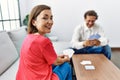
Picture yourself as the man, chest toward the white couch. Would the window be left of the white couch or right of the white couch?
right

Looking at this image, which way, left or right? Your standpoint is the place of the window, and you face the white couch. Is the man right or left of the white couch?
left

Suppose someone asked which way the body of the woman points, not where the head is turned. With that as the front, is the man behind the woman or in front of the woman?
in front

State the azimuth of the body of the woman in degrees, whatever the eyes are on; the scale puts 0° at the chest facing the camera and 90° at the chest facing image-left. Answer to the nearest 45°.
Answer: approximately 225°
